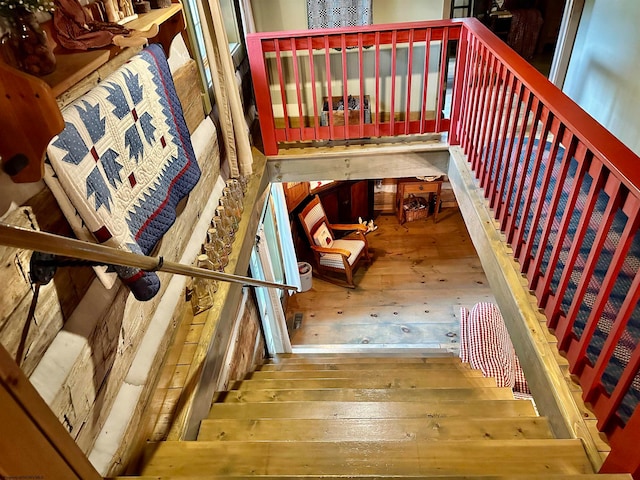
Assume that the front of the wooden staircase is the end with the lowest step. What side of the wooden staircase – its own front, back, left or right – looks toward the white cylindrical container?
front

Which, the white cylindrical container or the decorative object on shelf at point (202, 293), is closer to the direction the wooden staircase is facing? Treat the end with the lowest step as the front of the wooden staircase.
the white cylindrical container

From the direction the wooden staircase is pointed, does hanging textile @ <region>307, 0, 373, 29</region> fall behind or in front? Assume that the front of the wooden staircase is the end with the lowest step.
in front

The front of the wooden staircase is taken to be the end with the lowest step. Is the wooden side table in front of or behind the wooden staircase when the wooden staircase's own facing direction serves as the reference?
in front

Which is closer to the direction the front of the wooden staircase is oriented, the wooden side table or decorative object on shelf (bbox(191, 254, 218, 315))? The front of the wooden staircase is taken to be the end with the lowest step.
the wooden side table

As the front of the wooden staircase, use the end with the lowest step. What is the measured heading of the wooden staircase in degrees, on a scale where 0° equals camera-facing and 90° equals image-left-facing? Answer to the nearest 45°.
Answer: approximately 180°

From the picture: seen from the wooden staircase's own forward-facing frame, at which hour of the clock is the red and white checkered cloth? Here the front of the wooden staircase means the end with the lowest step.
The red and white checkered cloth is roughly at 1 o'clock from the wooden staircase.

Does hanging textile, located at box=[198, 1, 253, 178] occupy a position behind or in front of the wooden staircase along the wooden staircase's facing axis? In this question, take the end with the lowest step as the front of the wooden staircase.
in front

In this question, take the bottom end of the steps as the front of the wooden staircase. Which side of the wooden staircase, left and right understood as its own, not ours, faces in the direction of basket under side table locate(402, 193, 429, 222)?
front
